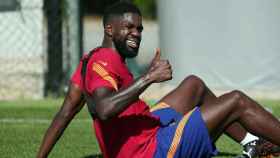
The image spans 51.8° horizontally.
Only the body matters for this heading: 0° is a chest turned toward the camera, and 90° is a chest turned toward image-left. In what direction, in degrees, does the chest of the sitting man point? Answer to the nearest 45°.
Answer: approximately 270°
